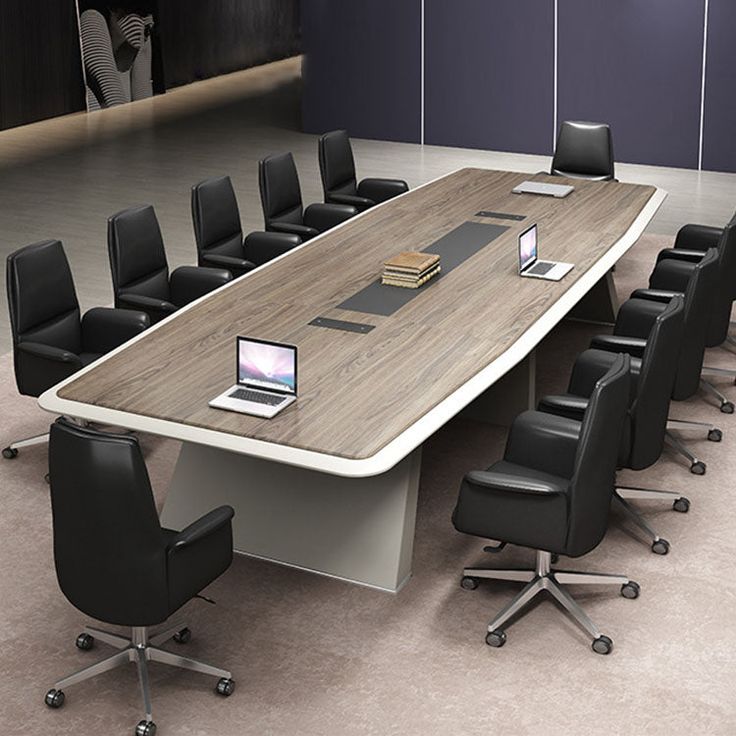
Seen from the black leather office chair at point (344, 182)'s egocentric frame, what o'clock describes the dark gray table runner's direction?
The dark gray table runner is roughly at 1 o'clock from the black leather office chair.

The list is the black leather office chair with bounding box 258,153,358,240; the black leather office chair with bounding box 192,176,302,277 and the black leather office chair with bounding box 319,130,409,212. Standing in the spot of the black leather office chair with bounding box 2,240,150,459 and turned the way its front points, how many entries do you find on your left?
3

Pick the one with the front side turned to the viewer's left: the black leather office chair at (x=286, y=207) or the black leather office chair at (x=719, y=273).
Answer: the black leather office chair at (x=719, y=273)

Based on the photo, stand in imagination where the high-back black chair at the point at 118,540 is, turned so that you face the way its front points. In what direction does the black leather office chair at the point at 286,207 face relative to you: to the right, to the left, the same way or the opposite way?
to the right

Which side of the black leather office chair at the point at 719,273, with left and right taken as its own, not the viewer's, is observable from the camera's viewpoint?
left

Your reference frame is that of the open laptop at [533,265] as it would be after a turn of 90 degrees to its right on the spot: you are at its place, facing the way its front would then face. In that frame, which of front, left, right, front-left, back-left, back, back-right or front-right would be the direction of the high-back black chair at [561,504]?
front-left

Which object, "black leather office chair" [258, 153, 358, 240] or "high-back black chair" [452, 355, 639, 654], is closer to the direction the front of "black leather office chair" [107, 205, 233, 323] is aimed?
the high-back black chair

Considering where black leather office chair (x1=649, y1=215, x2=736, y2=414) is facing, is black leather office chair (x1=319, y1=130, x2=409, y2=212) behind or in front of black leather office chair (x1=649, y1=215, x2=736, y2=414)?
in front

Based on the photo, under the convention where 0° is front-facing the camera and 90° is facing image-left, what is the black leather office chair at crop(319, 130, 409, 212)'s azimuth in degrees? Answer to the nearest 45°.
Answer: approximately 315°
